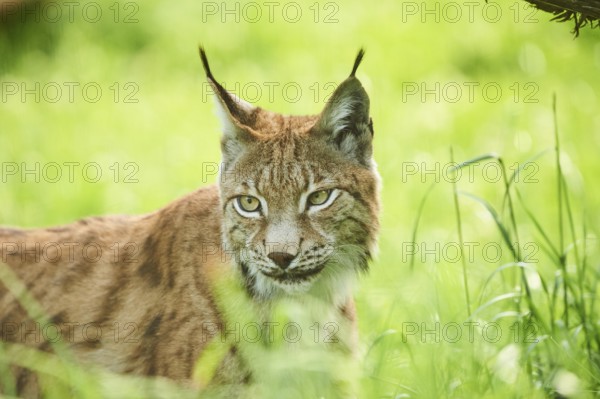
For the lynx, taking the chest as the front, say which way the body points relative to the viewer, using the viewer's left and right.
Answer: facing the viewer and to the right of the viewer
